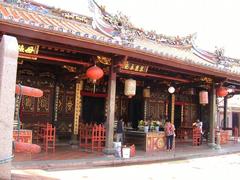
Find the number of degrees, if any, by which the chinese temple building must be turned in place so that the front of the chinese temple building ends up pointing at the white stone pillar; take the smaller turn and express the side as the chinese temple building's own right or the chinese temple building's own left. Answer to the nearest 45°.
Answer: approximately 45° to the chinese temple building's own right

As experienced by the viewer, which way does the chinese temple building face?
facing the viewer and to the right of the viewer
